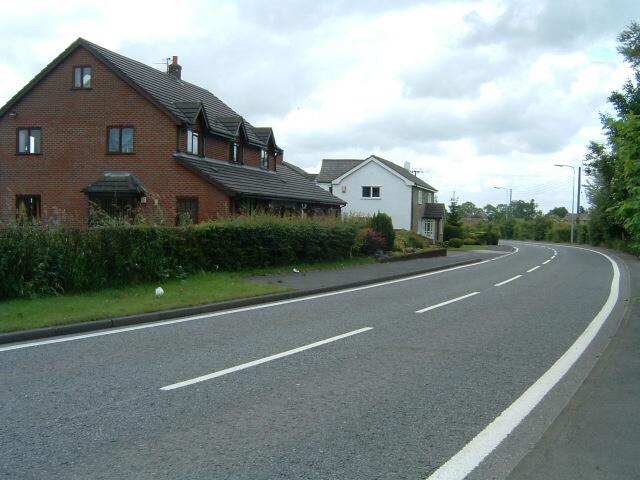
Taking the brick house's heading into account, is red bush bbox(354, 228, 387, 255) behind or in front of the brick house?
in front

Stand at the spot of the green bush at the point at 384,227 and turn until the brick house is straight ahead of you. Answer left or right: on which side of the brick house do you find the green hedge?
left

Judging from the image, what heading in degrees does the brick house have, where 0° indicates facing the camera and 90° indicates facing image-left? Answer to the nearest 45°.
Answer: approximately 315°

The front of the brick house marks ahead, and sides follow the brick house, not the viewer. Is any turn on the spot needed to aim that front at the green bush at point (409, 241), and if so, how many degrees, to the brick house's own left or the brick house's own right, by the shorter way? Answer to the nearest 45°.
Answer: approximately 45° to the brick house's own left

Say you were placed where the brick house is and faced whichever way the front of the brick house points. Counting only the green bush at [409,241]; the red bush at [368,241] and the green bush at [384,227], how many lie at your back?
0
